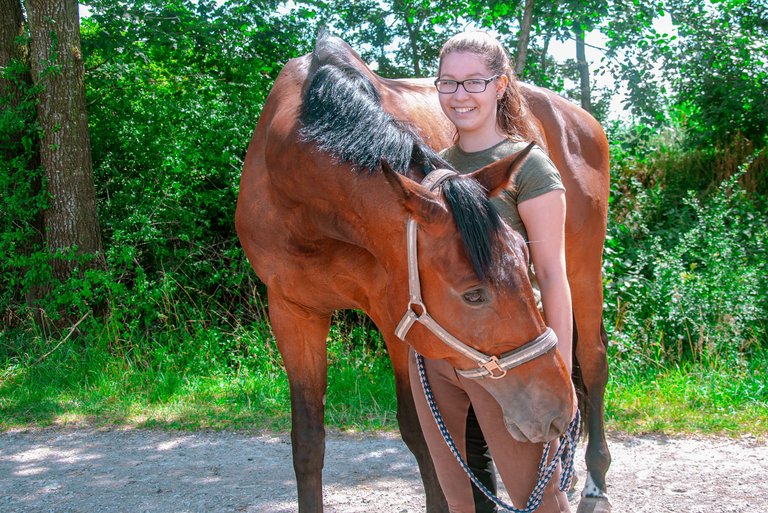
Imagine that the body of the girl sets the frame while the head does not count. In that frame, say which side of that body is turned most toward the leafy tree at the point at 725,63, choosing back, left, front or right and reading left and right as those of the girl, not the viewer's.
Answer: back

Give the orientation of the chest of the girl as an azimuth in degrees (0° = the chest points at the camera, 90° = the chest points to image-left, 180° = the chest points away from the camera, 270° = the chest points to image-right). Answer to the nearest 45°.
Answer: approximately 45°

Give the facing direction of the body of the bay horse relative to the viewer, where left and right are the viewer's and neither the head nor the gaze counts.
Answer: facing the viewer and to the left of the viewer

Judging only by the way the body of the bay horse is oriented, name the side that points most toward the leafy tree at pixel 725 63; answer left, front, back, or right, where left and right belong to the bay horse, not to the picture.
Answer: back

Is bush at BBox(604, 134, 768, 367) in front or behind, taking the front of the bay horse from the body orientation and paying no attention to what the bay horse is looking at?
behind
